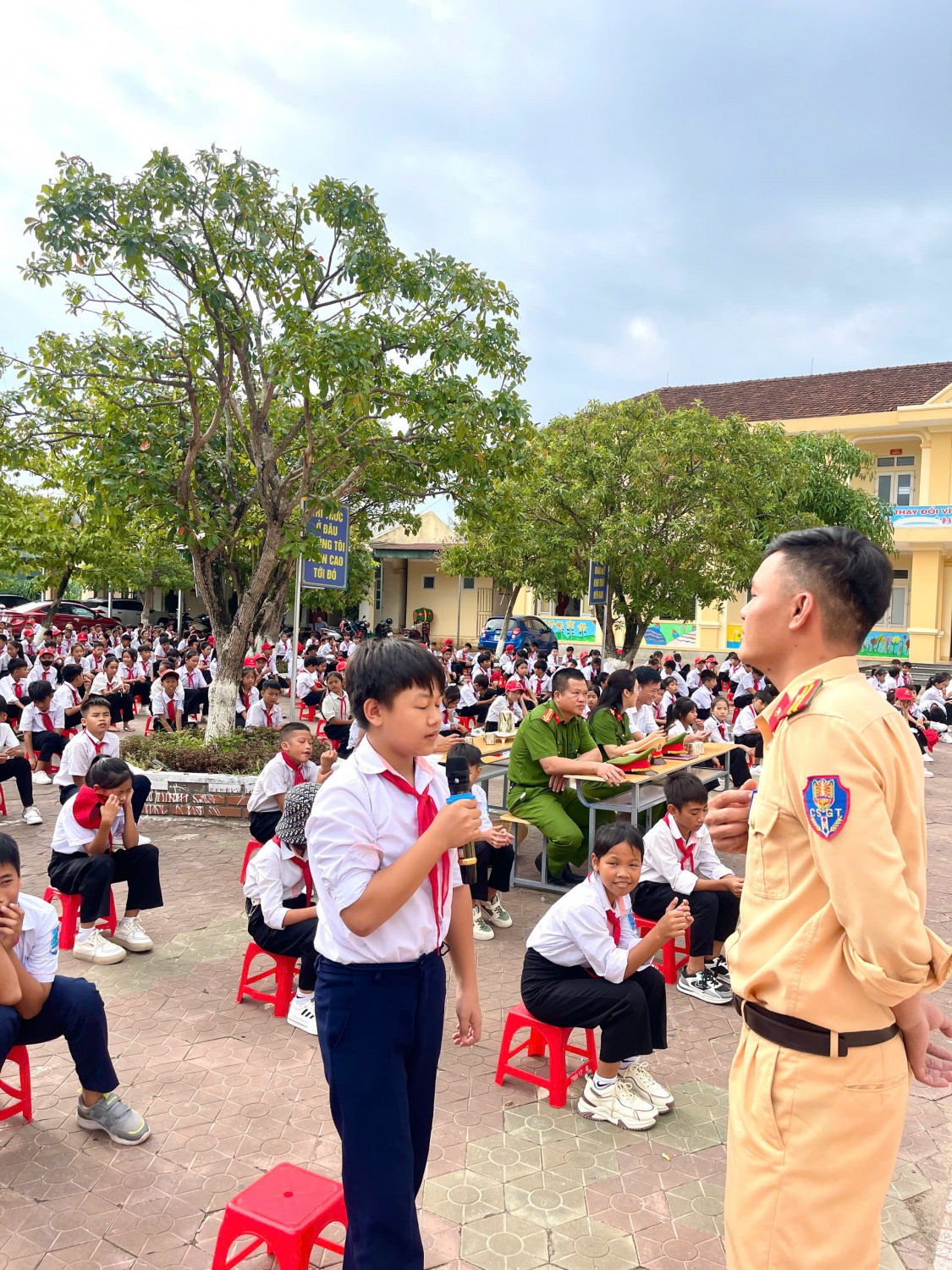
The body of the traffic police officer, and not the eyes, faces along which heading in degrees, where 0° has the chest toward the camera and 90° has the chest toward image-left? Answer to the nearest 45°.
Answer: approximately 90°

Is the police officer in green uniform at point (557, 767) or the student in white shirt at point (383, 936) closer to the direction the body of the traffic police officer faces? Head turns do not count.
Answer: the student in white shirt

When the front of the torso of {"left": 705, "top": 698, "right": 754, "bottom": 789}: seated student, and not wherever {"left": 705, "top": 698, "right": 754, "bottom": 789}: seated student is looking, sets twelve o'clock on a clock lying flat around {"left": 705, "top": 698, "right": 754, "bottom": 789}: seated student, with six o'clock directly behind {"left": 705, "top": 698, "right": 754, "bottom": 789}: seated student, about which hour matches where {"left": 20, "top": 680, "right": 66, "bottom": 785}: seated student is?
{"left": 20, "top": 680, "right": 66, "bottom": 785}: seated student is roughly at 4 o'clock from {"left": 705, "top": 698, "right": 754, "bottom": 789}: seated student.

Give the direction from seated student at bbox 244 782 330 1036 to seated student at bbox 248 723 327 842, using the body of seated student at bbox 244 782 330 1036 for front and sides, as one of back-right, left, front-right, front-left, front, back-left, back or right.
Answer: back-left

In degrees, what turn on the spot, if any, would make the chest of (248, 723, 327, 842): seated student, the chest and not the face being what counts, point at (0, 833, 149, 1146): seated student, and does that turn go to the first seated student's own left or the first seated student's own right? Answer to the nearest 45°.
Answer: approximately 45° to the first seated student's own right

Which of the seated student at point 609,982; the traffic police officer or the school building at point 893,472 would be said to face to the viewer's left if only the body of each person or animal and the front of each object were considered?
the traffic police officer

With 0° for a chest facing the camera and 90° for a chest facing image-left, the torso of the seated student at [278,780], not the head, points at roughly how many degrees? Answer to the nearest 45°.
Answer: approximately 315°

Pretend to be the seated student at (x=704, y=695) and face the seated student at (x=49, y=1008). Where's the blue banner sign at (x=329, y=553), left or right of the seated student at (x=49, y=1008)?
right
